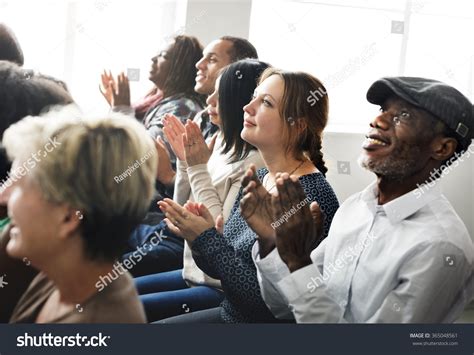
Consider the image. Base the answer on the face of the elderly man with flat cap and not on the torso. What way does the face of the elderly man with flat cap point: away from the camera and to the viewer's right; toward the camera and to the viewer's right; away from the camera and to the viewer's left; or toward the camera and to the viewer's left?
toward the camera and to the viewer's left

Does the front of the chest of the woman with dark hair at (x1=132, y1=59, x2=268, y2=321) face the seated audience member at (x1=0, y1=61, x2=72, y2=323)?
yes

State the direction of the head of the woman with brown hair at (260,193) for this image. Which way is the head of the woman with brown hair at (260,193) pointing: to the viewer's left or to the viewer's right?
to the viewer's left

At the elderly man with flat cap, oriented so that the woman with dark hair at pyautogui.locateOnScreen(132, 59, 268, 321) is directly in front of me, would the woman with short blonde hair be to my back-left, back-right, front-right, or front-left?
front-left

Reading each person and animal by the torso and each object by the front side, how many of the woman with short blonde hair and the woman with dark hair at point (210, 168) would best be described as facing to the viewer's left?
2

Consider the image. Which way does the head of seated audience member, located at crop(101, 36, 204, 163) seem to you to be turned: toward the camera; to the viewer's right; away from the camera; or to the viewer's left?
to the viewer's left

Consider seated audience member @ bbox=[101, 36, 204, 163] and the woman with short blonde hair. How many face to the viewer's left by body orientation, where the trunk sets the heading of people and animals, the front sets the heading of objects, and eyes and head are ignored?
2

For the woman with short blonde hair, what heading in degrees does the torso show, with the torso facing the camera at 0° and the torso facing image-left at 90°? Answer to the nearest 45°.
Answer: approximately 90°

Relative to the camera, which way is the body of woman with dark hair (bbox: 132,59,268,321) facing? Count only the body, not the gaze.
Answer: to the viewer's left

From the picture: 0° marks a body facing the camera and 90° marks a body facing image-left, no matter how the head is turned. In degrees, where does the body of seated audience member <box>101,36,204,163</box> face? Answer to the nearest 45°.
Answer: approximately 90°

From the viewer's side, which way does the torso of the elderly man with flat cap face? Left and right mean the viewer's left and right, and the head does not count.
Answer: facing the viewer and to the left of the viewer

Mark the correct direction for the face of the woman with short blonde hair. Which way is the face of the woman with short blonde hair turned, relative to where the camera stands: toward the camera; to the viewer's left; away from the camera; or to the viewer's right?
to the viewer's left
